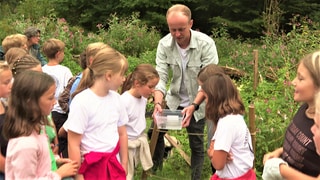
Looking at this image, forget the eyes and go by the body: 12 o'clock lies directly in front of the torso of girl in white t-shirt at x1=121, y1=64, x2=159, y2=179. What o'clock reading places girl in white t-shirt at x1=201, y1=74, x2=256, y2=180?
girl in white t-shirt at x1=201, y1=74, x2=256, y2=180 is roughly at 12 o'clock from girl in white t-shirt at x1=121, y1=64, x2=159, y2=179.

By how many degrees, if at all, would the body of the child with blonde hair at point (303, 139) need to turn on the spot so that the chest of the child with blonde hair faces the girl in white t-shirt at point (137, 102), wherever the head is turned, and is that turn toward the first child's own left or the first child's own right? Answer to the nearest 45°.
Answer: approximately 90° to the first child's own right

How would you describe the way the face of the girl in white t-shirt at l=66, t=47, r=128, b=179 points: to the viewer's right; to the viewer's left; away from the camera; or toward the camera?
to the viewer's right

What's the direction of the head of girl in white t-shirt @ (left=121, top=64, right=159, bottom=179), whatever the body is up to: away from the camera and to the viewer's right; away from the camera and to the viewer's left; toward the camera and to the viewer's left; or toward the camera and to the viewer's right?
toward the camera and to the viewer's right

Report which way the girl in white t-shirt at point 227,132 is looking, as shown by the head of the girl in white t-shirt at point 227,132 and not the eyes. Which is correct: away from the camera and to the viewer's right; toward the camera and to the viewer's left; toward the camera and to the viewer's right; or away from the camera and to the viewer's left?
away from the camera and to the viewer's left
